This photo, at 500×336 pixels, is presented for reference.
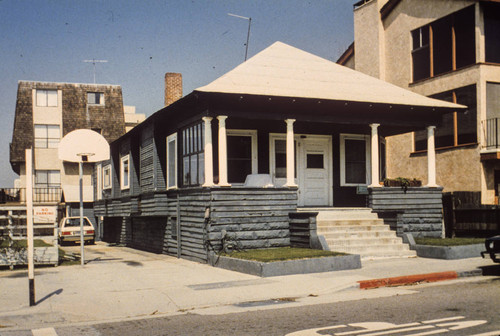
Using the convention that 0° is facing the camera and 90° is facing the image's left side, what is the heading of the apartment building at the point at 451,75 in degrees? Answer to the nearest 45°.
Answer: approximately 315°

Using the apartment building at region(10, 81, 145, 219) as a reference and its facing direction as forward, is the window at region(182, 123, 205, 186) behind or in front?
in front

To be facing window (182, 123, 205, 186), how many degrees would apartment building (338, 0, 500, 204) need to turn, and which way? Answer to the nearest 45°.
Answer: approximately 90° to its right

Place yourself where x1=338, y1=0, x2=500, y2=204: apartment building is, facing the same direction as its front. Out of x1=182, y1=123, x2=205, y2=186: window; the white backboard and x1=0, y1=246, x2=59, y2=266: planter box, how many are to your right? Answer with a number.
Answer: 3

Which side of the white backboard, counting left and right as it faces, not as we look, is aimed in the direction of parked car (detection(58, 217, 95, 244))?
back

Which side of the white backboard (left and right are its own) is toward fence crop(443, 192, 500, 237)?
left
